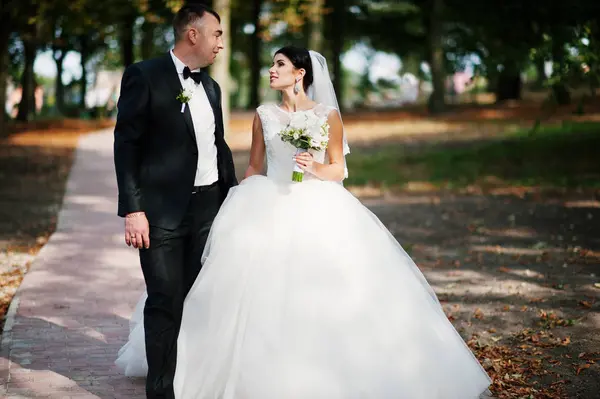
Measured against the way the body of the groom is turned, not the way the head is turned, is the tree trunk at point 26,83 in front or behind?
behind

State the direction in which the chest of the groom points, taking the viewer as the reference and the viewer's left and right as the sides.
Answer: facing the viewer and to the right of the viewer

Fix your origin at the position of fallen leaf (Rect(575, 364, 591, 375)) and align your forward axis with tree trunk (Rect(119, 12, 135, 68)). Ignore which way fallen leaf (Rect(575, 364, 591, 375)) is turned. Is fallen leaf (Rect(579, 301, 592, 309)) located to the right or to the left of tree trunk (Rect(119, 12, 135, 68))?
right

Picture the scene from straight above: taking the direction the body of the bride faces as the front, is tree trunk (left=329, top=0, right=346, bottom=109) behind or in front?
behind

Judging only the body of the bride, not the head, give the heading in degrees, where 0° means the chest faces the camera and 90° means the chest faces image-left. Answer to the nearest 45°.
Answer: approximately 0°

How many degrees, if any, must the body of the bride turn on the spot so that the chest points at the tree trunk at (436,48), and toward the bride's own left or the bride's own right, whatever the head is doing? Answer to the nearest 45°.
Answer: approximately 180°

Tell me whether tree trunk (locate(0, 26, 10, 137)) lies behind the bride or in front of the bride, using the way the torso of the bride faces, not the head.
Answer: behind

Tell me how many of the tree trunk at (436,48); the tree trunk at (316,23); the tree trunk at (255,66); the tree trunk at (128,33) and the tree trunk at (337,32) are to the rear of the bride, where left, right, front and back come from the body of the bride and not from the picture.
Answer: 5

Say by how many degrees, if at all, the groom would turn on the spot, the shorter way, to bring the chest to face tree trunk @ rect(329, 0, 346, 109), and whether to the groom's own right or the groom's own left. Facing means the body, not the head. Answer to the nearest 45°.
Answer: approximately 135° to the groom's own left

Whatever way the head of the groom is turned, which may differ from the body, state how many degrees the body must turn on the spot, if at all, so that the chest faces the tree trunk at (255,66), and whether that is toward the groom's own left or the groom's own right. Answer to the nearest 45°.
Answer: approximately 135° to the groom's own left

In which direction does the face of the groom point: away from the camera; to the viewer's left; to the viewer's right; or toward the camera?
to the viewer's right

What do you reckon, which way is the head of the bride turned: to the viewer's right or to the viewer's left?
to the viewer's left

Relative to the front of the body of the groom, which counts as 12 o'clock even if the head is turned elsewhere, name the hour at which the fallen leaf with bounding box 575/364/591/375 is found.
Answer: The fallen leaf is roughly at 10 o'clock from the groom.

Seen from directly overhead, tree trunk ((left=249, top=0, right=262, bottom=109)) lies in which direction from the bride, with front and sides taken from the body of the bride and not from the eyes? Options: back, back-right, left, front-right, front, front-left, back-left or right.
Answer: back

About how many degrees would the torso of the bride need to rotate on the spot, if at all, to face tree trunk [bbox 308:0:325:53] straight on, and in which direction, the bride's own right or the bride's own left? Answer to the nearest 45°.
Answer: approximately 180°

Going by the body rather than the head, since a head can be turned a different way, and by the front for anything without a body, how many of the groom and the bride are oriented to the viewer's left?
0
